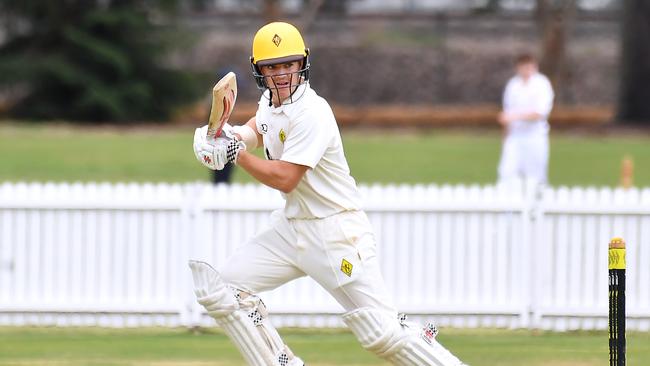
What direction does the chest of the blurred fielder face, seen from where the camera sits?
toward the camera

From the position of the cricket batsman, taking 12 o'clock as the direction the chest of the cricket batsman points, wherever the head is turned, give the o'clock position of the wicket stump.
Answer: The wicket stump is roughly at 8 o'clock from the cricket batsman.

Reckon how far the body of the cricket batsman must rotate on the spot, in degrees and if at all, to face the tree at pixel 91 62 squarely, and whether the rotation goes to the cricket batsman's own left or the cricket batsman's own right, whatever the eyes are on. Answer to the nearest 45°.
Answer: approximately 135° to the cricket batsman's own right

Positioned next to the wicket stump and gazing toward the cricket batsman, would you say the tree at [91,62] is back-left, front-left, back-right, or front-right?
front-right

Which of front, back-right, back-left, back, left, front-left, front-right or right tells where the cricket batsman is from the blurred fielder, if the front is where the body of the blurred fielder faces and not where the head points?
front

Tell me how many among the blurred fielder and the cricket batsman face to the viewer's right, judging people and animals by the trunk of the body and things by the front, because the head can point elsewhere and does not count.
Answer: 0

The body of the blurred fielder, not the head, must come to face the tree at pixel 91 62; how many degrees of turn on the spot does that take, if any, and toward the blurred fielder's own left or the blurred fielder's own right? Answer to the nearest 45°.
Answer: approximately 135° to the blurred fielder's own right

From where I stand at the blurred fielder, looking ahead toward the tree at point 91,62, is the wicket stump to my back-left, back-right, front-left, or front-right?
back-left

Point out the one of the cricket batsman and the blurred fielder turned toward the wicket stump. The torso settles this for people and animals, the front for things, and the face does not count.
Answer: the blurred fielder

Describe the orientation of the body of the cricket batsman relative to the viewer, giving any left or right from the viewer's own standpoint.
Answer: facing the viewer and to the left of the viewer

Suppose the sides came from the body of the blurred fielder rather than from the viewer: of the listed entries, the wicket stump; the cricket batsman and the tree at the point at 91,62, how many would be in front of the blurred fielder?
2

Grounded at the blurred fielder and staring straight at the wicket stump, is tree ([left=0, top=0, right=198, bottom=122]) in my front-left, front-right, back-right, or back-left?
back-right

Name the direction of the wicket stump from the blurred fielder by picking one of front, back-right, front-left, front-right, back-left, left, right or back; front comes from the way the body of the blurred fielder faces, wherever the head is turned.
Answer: front
